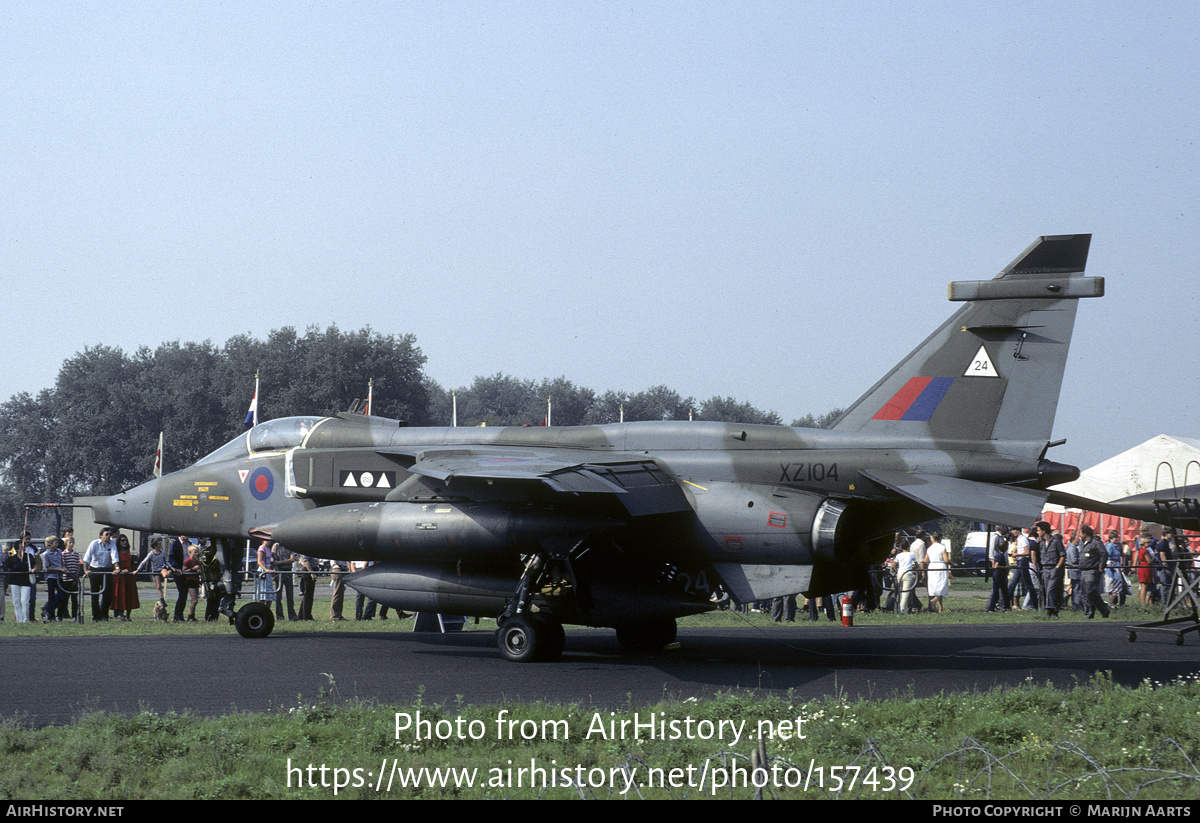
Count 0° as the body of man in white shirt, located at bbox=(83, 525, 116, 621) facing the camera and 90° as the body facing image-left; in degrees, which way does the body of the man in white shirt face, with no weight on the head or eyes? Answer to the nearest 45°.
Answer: approximately 0°

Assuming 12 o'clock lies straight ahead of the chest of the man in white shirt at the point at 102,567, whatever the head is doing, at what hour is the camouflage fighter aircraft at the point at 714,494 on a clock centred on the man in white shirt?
The camouflage fighter aircraft is roughly at 11 o'clock from the man in white shirt.
